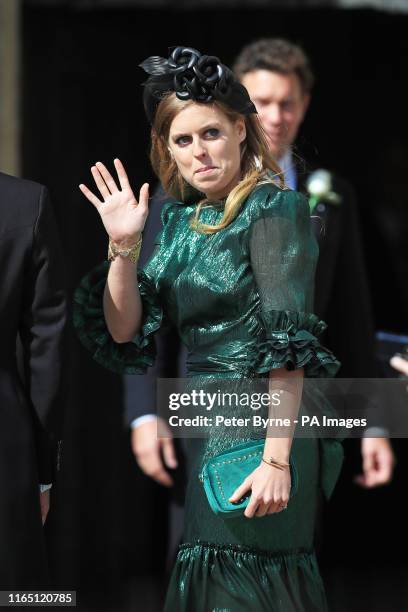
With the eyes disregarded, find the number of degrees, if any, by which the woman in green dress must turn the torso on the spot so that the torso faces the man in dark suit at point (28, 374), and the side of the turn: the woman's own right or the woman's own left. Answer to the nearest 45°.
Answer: approximately 45° to the woman's own right

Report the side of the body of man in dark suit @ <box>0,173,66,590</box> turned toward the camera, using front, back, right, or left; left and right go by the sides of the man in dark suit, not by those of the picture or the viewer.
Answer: back

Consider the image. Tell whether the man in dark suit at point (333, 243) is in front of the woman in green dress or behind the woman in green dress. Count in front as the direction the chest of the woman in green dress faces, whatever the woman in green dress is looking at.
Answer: behind

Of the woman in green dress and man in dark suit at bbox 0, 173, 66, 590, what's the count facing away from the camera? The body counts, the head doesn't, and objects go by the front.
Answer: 1

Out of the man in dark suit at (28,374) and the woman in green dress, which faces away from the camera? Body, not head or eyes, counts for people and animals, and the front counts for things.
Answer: the man in dark suit

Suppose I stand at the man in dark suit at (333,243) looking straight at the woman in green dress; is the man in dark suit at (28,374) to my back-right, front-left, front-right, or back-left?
front-right

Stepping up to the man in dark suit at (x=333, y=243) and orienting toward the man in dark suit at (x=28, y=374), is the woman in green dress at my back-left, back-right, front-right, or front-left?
front-left

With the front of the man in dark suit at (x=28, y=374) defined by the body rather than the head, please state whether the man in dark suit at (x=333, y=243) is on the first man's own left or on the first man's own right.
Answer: on the first man's own right

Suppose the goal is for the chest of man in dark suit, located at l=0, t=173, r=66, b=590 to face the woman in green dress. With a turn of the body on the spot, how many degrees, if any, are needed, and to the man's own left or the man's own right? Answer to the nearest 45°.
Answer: approximately 90° to the man's own right

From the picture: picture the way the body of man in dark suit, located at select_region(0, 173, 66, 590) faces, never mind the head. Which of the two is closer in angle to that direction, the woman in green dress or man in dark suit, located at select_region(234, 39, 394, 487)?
the man in dark suit

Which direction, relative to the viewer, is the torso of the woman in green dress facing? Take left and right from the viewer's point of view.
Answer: facing the viewer and to the left of the viewer
